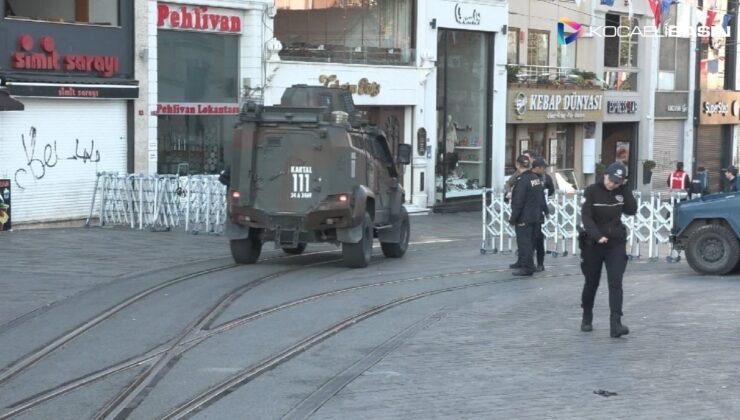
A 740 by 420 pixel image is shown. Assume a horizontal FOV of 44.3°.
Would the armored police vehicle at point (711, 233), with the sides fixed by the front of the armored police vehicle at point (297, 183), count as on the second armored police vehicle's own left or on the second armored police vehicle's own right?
on the second armored police vehicle's own right

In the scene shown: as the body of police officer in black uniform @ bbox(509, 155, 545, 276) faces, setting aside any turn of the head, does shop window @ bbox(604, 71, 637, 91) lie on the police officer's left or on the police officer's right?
on the police officer's right

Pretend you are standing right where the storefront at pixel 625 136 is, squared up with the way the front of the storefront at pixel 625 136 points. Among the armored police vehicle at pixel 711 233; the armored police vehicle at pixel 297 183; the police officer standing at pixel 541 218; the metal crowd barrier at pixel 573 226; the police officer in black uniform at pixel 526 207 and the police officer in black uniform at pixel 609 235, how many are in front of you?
6

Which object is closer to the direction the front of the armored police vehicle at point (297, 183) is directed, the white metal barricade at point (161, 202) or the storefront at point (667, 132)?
the storefront

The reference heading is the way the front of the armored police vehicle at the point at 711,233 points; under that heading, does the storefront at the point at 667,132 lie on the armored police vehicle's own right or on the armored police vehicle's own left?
on the armored police vehicle's own right

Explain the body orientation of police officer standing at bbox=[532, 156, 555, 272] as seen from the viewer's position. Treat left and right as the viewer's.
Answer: facing to the left of the viewer

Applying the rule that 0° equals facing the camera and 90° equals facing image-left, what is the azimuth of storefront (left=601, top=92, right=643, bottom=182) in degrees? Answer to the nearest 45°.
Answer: approximately 0°

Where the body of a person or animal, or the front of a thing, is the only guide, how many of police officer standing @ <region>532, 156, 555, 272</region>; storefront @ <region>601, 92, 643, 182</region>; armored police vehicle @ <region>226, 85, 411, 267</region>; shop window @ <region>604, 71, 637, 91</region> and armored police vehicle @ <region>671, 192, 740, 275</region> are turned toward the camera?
2

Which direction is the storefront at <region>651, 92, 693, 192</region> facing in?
toward the camera

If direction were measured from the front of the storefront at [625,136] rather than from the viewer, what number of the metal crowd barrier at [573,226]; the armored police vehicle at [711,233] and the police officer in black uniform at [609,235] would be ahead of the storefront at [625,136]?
3

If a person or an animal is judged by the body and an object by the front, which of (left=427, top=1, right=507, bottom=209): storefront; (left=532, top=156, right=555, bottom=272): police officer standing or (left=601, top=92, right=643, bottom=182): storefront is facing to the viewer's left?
the police officer standing

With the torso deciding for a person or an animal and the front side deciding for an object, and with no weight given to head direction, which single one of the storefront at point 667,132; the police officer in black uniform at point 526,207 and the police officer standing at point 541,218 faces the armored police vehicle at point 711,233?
the storefront

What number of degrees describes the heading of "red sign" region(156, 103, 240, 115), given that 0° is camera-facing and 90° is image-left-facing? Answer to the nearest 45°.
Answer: approximately 0°
